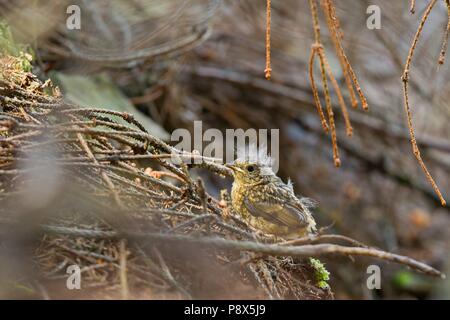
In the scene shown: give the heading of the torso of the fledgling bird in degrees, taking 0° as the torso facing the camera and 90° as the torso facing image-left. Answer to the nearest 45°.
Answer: approximately 90°
